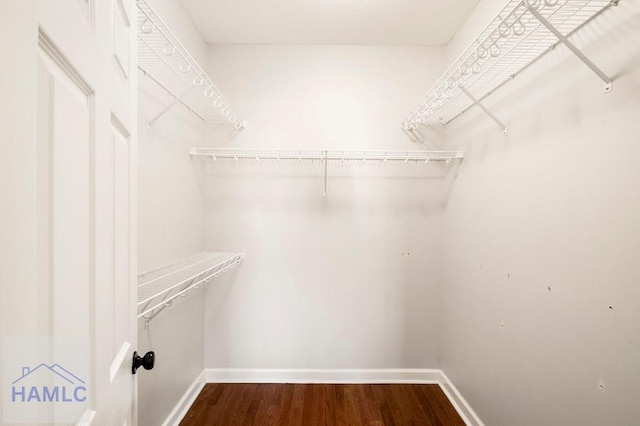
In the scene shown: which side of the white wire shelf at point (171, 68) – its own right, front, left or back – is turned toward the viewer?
right

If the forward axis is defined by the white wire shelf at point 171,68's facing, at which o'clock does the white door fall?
The white door is roughly at 3 o'clock from the white wire shelf.

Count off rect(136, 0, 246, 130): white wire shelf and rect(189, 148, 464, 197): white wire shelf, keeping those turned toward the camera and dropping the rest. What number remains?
1

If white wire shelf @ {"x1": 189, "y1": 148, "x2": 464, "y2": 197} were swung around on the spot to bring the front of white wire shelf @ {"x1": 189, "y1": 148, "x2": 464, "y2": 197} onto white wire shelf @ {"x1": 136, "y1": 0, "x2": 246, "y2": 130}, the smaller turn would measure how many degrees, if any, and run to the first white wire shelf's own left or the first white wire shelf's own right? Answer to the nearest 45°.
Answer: approximately 45° to the first white wire shelf's own right

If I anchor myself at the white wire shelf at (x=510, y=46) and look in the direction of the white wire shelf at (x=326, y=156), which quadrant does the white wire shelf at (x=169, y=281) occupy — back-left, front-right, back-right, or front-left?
front-left

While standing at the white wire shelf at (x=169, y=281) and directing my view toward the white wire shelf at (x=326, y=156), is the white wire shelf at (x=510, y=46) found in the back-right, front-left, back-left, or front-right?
front-right

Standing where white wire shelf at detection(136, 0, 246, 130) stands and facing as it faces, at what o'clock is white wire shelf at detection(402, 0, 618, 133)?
white wire shelf at detection(402, 0, 618, 133) is roughly at 1 o'clock from white wire shelf at detection(136, 0, 246, 130).

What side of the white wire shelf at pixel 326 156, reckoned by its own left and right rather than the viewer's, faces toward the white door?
front

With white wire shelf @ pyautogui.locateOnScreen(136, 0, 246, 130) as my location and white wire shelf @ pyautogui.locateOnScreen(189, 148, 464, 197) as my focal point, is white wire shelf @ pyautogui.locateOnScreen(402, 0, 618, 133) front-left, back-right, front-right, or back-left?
front-right

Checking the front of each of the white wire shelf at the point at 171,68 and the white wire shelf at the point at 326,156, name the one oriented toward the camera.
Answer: the white wire shelf at the point at 326,156

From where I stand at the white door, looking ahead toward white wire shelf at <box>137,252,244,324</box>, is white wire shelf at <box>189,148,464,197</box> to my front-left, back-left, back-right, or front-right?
front-right

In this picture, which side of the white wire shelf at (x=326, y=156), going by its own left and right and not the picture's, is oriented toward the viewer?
front

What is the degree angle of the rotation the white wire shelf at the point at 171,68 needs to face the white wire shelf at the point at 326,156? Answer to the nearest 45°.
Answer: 0° — it already faces it
